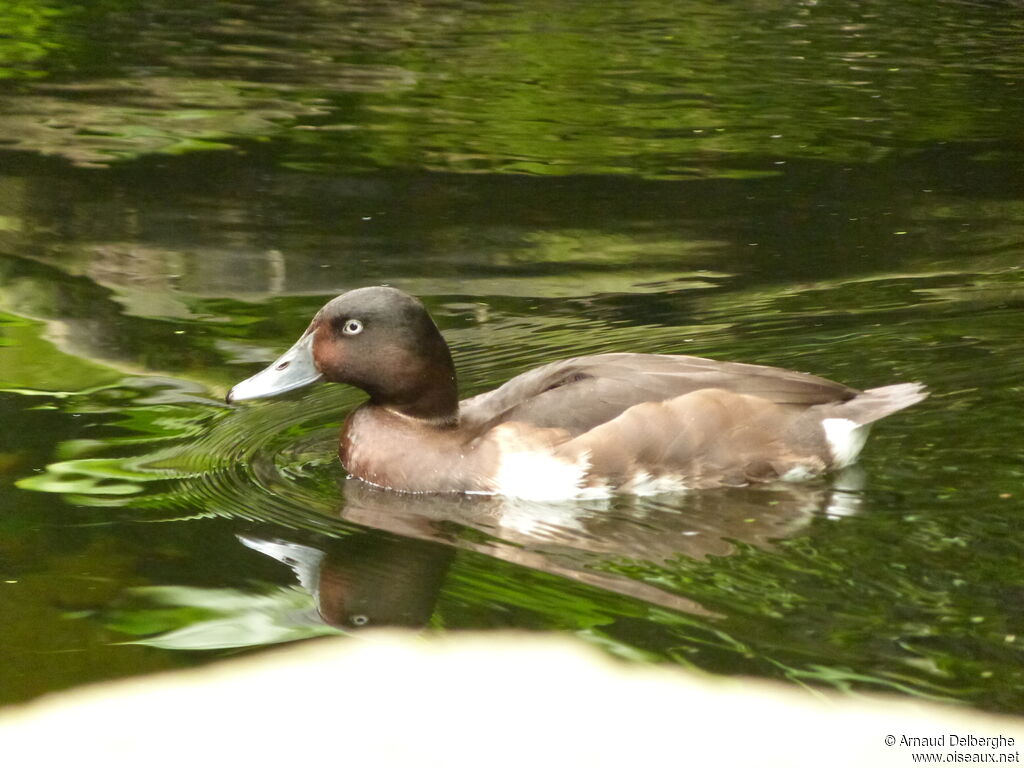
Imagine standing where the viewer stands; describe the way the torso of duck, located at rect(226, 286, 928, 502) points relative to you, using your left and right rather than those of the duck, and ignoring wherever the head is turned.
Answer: facing to the left of the viewer
